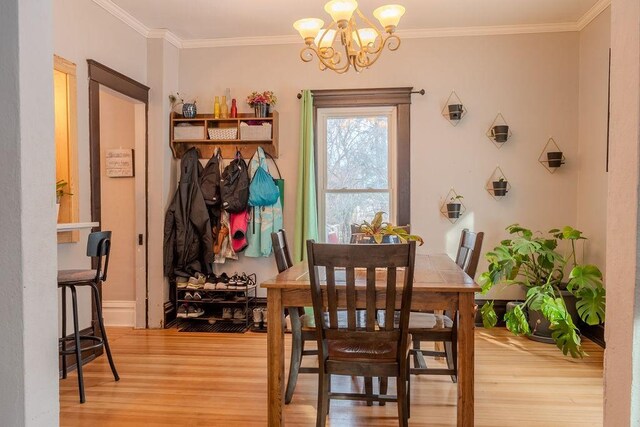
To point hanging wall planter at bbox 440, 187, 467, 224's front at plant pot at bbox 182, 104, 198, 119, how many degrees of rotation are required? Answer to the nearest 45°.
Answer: approximately 90° to its right

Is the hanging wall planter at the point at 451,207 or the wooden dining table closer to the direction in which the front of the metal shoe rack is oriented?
the wooden dining table

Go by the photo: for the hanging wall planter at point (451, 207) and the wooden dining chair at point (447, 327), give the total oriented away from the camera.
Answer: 0

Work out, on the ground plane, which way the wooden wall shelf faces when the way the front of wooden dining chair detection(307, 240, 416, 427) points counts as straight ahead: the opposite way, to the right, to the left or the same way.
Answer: the opposite way

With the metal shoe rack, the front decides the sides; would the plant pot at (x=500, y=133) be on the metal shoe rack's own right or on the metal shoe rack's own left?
on the metal shoe rack's own left

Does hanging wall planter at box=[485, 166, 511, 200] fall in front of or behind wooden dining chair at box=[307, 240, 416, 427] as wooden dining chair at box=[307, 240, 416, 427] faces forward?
in front

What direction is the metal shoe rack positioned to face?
toward the camera

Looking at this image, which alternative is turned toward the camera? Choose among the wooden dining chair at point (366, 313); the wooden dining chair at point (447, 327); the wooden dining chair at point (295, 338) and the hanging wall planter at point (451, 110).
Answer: the hanging wall planter

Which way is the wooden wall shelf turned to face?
toward the camera

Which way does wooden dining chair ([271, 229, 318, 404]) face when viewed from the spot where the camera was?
facing to the right of the viewer

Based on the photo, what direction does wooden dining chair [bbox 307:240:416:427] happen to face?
away from the camera

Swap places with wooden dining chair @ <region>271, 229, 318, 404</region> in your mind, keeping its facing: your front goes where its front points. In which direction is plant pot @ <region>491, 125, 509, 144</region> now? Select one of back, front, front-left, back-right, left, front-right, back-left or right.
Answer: front-left

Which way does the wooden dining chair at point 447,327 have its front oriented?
to the viewer's left

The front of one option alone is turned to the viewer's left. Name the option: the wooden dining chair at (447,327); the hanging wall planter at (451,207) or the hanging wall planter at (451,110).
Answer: the wooden dining chair

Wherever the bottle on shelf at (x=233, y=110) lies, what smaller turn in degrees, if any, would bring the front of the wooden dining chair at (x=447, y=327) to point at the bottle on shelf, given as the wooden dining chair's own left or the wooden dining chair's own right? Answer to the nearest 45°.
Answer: approximately 45° to the wooden dining chair's own right

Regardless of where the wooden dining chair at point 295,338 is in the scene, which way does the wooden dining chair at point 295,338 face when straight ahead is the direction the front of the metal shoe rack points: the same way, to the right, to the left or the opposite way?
to the left

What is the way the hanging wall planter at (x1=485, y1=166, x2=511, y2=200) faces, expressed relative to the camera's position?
facing the viewer

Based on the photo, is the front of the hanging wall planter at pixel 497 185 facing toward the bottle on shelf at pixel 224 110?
no

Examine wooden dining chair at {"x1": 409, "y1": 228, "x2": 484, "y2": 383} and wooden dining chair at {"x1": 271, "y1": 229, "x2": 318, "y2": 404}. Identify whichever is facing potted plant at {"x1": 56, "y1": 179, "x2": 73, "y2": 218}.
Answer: wooden dining chair at {"x1": 409, "y1": 228, "x2": 484, "y2": 383}

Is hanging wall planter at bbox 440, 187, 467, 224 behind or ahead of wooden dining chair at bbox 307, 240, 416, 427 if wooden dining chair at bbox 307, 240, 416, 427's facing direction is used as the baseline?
ahead
